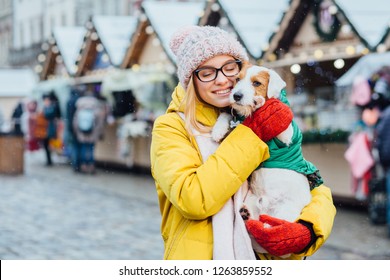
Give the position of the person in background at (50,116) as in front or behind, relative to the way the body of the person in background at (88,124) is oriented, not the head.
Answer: in front

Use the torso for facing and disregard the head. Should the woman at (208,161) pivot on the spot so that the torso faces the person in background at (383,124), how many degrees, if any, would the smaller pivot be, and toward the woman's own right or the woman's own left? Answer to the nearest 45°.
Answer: approximately 135° to the woman's own left

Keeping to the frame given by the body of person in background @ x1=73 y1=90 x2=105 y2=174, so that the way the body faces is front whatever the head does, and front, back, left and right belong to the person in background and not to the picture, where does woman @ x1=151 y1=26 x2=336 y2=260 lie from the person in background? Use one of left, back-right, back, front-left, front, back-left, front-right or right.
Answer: back

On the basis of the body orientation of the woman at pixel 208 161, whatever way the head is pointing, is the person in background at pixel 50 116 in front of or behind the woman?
behind

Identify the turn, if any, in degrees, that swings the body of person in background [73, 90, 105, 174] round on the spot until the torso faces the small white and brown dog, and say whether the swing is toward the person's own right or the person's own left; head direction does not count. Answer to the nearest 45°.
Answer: approximately 180°

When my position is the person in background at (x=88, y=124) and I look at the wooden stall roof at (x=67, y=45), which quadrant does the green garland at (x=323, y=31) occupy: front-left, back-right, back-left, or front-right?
back-right

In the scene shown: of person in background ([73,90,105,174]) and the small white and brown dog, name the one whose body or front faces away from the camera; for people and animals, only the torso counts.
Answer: the person in background

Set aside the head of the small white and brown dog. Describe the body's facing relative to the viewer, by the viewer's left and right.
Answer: facing the viewer and to the left of the viewer

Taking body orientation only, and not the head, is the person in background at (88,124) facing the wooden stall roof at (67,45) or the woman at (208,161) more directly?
the wooden stall roof

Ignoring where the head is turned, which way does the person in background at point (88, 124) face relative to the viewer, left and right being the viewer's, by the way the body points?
facing away from the viewer

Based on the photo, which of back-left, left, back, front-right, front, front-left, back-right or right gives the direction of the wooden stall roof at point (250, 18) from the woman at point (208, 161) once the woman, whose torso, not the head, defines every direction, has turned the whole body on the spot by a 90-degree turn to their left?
front-left

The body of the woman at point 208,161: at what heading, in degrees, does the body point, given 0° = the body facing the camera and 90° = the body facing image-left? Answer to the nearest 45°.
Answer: approximately 315°

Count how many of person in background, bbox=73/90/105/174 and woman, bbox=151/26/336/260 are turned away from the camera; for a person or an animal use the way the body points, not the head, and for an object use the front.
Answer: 1

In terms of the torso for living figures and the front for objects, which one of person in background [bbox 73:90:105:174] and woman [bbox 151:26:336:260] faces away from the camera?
the person in background

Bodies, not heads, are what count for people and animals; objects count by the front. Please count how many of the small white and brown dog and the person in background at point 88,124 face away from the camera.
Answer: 1
